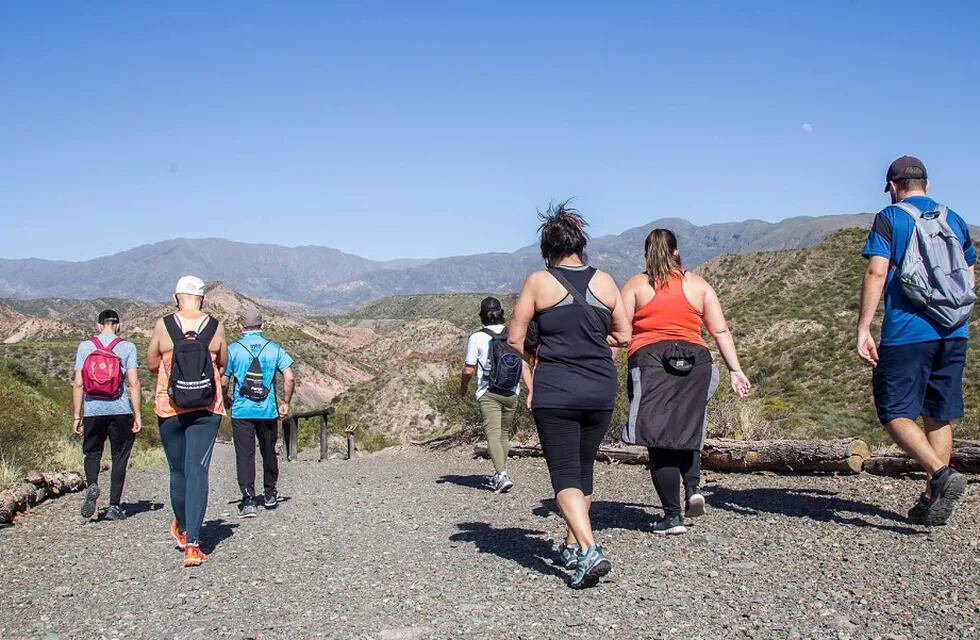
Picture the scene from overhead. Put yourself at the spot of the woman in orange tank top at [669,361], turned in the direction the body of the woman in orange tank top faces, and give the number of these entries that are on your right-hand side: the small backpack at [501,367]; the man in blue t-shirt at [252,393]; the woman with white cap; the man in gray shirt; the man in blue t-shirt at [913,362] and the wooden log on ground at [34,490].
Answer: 1

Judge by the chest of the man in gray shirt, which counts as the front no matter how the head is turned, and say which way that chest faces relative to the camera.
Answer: away from the camera

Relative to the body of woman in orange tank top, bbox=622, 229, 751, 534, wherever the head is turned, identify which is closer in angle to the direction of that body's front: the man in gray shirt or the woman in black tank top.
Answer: the man in gray shirt

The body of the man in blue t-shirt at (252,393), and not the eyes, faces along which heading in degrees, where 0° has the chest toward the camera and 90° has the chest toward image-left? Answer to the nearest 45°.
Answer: approximately 180°

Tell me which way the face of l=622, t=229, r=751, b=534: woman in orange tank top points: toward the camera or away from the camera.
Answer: away from the camera

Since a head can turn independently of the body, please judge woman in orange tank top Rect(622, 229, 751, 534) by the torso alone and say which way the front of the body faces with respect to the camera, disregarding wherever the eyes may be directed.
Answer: away from the camera

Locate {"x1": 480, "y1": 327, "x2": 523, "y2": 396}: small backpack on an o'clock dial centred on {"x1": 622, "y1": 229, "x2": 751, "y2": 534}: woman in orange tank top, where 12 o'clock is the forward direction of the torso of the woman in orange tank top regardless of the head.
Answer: The small backpack is roughly at 11 o'clock from the woman in orange tank top.

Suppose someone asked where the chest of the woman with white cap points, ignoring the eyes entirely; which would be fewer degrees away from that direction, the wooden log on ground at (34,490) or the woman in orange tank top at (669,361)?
the wooden log on ground

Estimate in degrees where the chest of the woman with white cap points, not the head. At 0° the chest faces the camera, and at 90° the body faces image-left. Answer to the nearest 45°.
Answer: approximately 180°

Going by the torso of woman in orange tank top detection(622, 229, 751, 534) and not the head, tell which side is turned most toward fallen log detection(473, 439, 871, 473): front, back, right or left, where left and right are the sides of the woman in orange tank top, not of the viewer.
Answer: front

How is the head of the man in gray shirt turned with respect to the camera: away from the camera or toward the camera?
away from the camera

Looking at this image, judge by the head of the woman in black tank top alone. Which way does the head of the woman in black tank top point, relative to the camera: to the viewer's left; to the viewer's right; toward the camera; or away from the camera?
away from the camera

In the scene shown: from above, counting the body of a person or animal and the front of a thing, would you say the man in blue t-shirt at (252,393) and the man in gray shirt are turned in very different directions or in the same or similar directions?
same or similar directions

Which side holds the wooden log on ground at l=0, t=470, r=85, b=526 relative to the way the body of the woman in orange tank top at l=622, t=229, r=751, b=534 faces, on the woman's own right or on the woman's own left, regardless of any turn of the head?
on the woman's own left

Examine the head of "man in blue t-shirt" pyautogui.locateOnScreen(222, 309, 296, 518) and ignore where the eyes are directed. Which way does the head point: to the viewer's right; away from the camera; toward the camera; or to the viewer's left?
away from the camera
